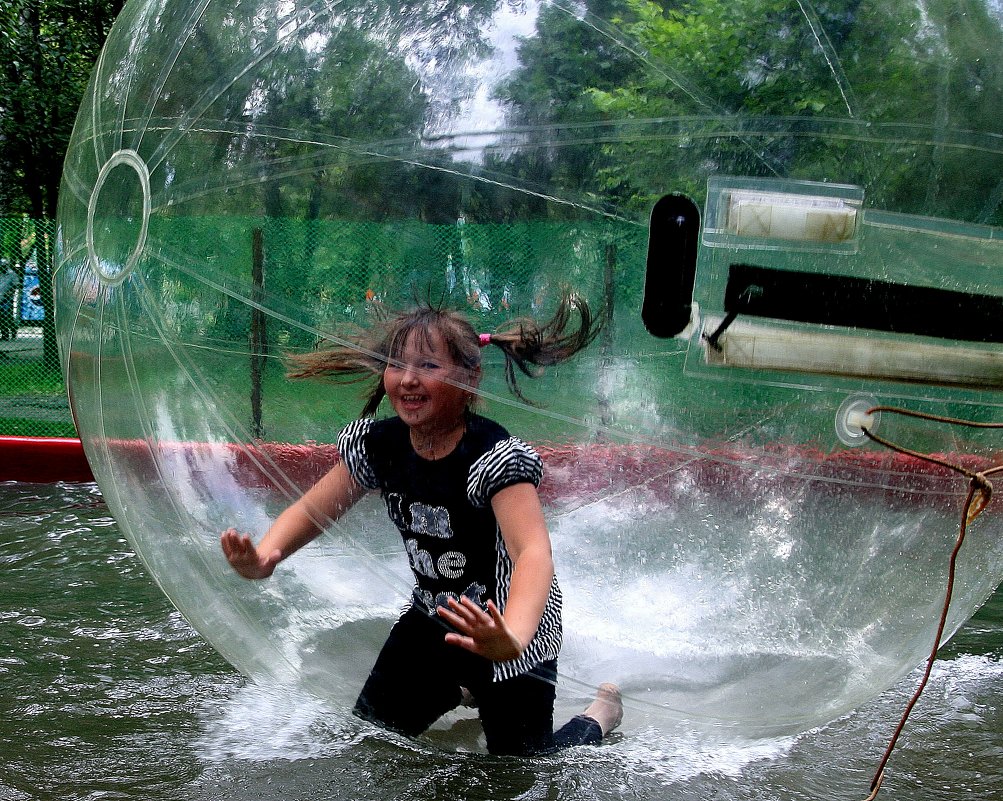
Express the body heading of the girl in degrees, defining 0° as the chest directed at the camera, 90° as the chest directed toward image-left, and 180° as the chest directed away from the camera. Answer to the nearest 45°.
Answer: approximately 45°

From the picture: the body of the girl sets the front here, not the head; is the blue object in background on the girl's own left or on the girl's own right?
on the girl's own right

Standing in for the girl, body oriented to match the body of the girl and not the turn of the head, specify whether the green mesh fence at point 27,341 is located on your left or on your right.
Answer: on your right

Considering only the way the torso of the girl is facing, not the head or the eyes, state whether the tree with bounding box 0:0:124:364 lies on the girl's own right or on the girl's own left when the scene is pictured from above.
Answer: on the girl's own right
